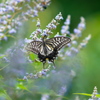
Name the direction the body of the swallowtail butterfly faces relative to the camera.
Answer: away from the camera
